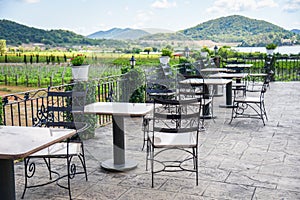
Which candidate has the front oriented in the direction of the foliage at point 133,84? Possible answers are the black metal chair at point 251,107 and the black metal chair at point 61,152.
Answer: the black metal chair at point 251,107

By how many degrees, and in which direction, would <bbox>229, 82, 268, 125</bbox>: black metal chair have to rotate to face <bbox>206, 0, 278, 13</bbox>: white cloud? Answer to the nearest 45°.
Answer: approximately 90° to its right

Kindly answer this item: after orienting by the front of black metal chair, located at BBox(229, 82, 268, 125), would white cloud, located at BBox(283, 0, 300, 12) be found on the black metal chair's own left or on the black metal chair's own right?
on the black metal chair's own right

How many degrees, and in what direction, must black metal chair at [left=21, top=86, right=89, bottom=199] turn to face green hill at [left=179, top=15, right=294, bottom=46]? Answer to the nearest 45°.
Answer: approximately 180°

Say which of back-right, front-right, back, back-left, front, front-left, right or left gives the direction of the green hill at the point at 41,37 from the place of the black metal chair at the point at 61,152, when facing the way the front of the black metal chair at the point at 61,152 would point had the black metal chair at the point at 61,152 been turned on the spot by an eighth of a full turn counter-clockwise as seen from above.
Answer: back

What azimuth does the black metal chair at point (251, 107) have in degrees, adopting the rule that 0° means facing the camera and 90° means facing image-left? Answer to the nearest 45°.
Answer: approximately 90°

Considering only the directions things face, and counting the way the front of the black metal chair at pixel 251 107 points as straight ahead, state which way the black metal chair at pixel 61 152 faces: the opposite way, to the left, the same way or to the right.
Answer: to the left

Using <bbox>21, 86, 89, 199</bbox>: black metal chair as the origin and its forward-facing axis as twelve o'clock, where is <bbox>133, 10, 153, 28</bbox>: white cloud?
The white cloud is roughly at 6 o'clock from the black metal chair.

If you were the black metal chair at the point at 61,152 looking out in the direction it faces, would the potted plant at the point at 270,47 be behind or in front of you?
behind

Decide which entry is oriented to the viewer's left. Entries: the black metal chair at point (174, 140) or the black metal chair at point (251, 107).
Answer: the black metal chair at point (251, 107)
